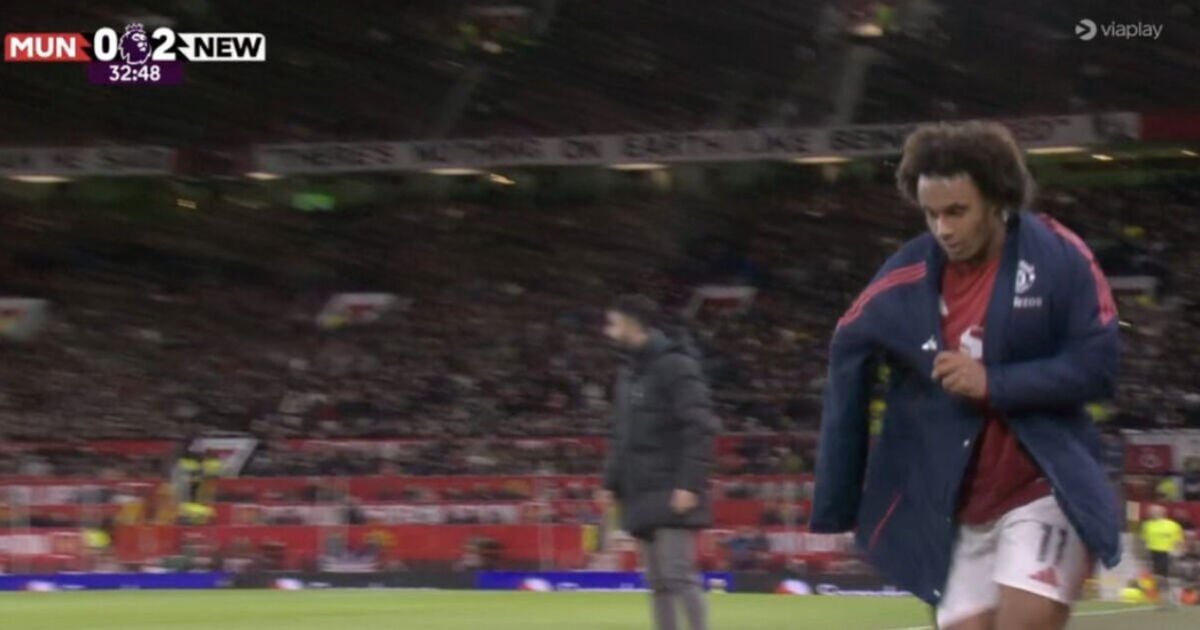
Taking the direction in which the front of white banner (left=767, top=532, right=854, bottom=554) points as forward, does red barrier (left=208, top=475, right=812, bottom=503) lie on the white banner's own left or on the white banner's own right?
on the white banner's own right

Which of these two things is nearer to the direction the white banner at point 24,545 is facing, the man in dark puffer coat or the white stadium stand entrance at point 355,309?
the man in dark puffer coat

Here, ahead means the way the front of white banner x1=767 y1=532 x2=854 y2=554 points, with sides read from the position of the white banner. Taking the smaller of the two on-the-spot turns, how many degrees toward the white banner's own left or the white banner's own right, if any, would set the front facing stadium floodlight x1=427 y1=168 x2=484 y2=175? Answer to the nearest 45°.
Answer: approximately 135° to the white banner's own right

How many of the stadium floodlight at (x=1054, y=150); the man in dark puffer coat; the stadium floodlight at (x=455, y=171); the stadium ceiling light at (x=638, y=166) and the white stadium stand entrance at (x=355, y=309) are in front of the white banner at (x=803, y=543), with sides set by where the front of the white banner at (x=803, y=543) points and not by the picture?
1

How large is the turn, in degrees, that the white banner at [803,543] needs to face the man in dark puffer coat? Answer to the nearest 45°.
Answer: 0° — it already faces them

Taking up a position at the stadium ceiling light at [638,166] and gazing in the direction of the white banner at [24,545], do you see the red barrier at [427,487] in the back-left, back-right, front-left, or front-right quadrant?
front-left

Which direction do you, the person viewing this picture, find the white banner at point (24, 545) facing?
facing the viewer

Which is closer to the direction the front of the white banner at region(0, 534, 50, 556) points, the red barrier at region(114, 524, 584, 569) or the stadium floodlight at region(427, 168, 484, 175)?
the red barrier

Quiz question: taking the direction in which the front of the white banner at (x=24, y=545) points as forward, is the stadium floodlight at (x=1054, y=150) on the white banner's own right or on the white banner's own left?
on the white banner's own left

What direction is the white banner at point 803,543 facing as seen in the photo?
toward the camera

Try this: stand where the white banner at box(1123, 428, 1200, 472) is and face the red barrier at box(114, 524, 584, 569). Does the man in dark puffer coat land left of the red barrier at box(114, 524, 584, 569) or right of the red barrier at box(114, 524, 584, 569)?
left

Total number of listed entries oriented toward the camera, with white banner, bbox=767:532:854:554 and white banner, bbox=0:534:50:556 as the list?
2

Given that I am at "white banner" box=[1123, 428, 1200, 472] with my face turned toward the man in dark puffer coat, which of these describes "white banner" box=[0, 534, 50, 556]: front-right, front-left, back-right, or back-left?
front-right

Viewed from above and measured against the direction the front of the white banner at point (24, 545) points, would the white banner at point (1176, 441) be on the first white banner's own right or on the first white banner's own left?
on the first white banner's own left
